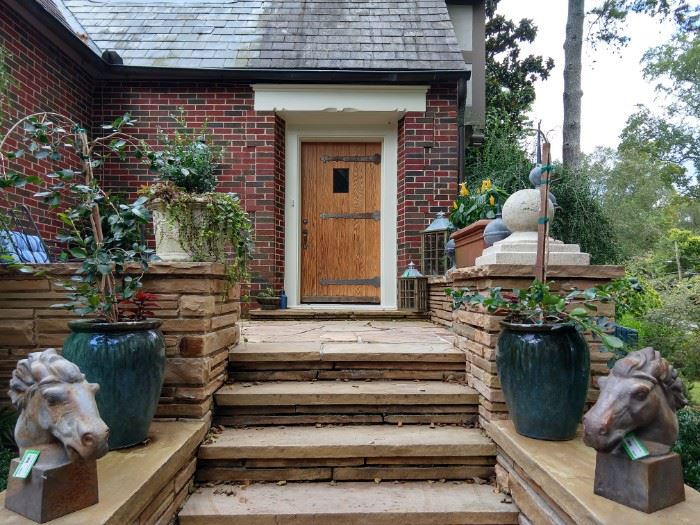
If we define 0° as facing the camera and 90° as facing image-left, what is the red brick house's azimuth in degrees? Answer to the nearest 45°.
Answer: approximately 0°

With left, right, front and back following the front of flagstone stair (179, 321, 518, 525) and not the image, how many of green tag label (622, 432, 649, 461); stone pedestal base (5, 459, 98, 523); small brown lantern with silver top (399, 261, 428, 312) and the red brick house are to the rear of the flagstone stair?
2

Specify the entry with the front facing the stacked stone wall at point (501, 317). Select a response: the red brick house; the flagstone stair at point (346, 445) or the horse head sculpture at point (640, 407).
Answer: the red brick house

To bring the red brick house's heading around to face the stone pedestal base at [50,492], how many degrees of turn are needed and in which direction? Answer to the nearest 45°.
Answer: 0° — it already faces it

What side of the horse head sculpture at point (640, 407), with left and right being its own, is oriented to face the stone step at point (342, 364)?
right

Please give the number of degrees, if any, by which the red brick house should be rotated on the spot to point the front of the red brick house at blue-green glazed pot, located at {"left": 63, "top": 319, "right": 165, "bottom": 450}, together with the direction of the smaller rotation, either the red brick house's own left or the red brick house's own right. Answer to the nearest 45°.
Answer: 0° — it already faces it

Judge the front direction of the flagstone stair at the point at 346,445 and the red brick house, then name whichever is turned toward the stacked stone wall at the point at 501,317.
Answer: the red brick house

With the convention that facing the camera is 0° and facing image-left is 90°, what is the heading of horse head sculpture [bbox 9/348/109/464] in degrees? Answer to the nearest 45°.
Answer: approximately 315°

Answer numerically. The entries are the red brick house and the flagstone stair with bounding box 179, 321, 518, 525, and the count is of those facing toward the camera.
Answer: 2
